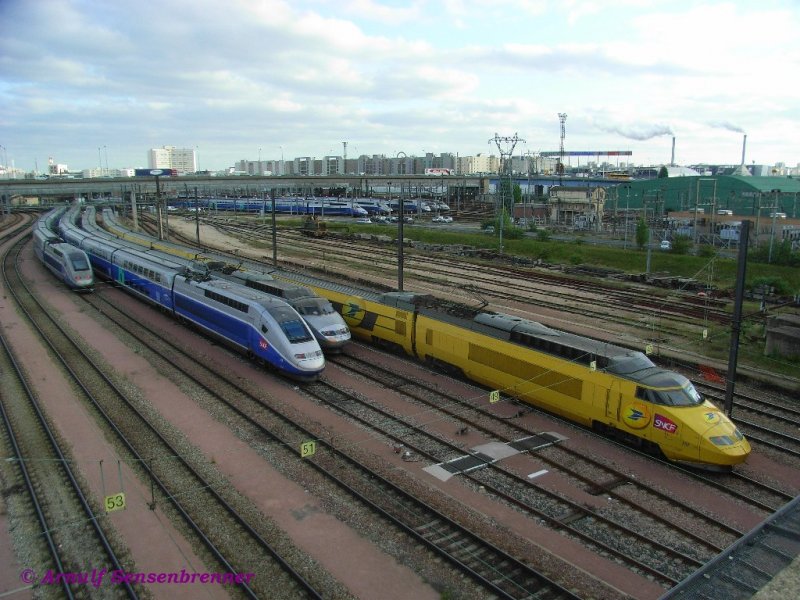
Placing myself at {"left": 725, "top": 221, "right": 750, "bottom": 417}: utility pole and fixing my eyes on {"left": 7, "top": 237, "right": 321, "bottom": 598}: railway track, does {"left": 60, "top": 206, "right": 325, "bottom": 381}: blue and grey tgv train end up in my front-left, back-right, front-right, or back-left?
front-right

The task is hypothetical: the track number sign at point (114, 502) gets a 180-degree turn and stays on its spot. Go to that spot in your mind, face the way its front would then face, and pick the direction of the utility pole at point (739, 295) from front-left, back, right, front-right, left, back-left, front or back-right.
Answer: right

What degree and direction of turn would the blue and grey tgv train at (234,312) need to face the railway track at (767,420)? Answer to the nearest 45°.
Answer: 0° — it already faces it

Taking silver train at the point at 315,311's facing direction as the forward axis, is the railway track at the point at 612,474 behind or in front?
in front

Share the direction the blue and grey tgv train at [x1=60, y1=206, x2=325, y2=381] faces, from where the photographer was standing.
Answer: facing the viewer and to the right of the viewer

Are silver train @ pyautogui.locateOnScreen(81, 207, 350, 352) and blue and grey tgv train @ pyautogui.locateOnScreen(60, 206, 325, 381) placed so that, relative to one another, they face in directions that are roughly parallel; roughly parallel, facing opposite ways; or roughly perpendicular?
roughly parallel

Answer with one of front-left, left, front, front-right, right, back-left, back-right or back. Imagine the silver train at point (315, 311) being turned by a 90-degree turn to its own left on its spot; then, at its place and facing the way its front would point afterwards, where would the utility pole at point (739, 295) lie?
right

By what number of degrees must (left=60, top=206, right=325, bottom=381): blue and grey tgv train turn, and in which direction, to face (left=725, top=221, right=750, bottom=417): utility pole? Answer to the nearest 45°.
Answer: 0° — it already faces it

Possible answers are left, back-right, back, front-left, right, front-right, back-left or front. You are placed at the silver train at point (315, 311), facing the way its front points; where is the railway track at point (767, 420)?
front

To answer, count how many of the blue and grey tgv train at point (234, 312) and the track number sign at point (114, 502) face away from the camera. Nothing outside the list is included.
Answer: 0

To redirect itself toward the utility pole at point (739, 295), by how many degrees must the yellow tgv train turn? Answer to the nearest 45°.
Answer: approximately 45° to its left

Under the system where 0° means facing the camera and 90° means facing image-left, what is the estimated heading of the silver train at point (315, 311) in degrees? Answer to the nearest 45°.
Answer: approximately 315°

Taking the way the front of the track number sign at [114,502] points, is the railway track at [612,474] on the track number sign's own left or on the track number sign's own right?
on the track number sign's own left

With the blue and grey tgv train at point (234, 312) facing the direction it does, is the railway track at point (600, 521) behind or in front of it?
in front

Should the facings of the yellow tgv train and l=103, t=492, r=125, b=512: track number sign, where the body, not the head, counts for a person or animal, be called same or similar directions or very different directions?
same or similar directions

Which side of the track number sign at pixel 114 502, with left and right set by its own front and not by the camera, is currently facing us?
front
